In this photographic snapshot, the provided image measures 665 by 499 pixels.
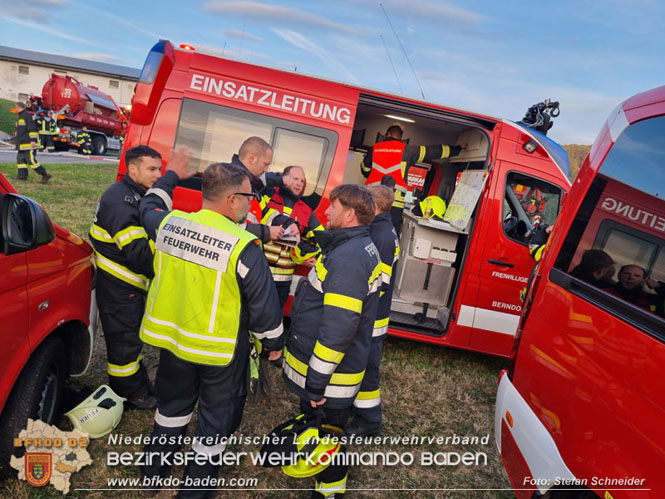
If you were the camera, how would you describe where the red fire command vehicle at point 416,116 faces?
facing to the right of the viewer

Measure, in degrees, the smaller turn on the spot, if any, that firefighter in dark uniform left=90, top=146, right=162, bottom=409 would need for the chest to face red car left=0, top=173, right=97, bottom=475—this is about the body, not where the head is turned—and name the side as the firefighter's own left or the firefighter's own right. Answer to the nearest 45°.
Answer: approximately 135° to the firefighter's own right

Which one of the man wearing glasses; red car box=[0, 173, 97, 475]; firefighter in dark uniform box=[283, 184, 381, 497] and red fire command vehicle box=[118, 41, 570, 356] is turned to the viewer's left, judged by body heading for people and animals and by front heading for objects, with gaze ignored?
the firefighter in dark uniform

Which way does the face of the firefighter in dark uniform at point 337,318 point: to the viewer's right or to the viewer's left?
to the viewer's left

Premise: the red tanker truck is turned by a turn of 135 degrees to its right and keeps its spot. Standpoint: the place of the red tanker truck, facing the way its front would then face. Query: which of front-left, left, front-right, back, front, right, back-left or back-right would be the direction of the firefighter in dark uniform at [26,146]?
front

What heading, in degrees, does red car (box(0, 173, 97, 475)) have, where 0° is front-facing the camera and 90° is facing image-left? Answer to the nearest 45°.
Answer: approximately 225°

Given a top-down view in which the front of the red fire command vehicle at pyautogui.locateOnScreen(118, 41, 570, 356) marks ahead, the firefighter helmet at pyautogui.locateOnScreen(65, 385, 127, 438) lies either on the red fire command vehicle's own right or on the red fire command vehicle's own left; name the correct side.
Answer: on the red fire command vehicle's own right

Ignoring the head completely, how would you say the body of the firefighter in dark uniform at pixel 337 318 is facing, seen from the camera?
to the viewer's left

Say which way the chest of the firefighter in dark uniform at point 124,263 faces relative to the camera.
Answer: to the viewer's right

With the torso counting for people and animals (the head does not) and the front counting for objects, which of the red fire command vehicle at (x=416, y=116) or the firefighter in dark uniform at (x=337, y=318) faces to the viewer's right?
the red fire command vehicle
